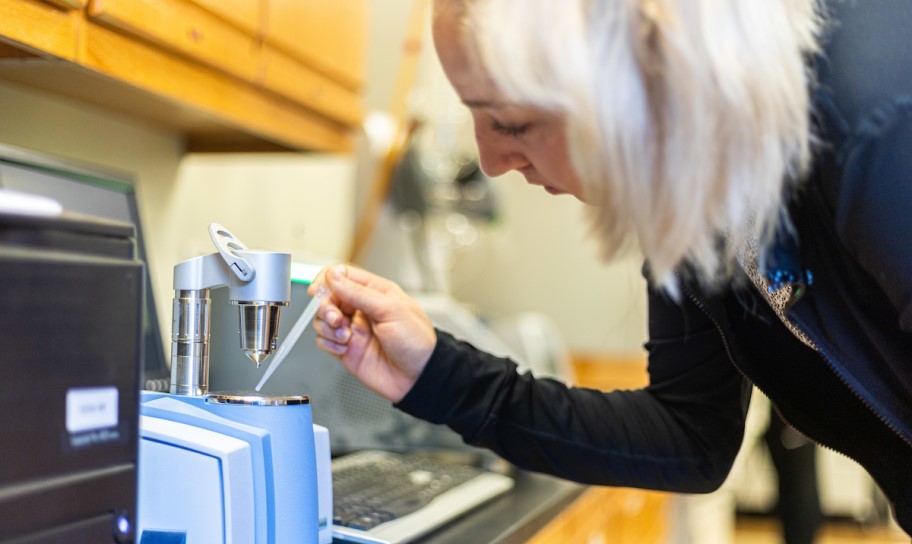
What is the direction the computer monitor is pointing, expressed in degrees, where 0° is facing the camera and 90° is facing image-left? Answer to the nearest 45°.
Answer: approximately 315°

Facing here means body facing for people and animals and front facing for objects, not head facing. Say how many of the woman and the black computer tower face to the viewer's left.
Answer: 1

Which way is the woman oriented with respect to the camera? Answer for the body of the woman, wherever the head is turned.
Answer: to the viewer's left

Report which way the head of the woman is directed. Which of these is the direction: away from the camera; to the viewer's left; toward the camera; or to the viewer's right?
to the viewer's left

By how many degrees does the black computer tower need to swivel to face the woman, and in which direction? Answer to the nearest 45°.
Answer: approximately 45° to its left

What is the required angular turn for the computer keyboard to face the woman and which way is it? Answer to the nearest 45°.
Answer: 0° — it already faces them

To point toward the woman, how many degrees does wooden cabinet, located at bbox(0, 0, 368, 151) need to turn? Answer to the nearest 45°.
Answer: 0° — it already faces them
